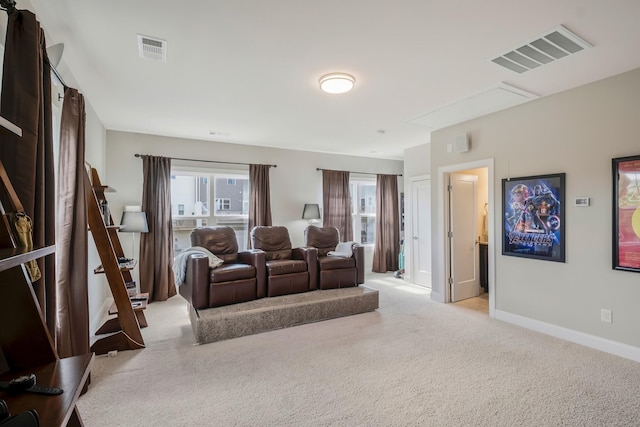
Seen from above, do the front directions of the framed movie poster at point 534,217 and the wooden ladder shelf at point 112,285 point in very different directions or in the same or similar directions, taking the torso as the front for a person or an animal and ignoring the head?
very different directions

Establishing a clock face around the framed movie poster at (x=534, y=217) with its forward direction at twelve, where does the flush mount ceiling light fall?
The flush mount ceiling light is roughly at 12 o'clock from the framed movie poster.

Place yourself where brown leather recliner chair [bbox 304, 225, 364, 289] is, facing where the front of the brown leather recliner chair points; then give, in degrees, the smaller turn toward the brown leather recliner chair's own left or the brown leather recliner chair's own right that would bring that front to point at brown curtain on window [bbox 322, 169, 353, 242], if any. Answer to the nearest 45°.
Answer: approximately 135° to the brown leather recliner chair's own left

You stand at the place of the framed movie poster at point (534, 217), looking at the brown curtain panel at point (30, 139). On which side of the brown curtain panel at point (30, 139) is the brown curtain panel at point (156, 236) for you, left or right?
right

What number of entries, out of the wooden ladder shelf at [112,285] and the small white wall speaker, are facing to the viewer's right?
1

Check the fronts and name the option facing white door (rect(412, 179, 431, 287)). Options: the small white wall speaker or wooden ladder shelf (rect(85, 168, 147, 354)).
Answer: the wooden ladder shelf

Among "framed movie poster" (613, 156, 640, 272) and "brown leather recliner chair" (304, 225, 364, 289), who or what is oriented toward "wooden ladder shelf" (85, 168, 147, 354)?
the framed movie poster

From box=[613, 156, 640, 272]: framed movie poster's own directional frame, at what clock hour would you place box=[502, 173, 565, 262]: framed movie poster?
box=[502, 173, 565, 262]: framed movie poster is roughly at 2 o'clock from box=[613, 156, 640, 272]: framed movie poster.

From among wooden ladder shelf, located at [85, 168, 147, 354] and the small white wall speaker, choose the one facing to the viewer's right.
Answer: the wooden ladder shelf

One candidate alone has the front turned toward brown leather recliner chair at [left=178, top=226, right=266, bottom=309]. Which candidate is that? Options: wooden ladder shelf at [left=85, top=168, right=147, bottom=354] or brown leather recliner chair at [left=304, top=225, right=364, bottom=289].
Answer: the wooden ladder shelf

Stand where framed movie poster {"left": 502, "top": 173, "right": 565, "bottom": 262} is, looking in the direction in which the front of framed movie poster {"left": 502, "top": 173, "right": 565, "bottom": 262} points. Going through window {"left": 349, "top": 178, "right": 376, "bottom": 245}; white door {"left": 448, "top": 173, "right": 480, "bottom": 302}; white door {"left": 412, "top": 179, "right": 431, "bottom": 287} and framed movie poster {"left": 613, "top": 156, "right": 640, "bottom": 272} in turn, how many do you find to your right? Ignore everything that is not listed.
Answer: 3

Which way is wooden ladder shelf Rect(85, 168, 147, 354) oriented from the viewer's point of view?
to the viewer's right

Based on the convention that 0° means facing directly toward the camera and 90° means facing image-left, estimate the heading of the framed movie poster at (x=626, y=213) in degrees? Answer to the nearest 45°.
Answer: approximately 45°

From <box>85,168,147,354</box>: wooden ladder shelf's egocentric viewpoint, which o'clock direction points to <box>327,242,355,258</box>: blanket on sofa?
The blanket on sofa is roughly at 12 o'clock from the wooden ladder shelf.
